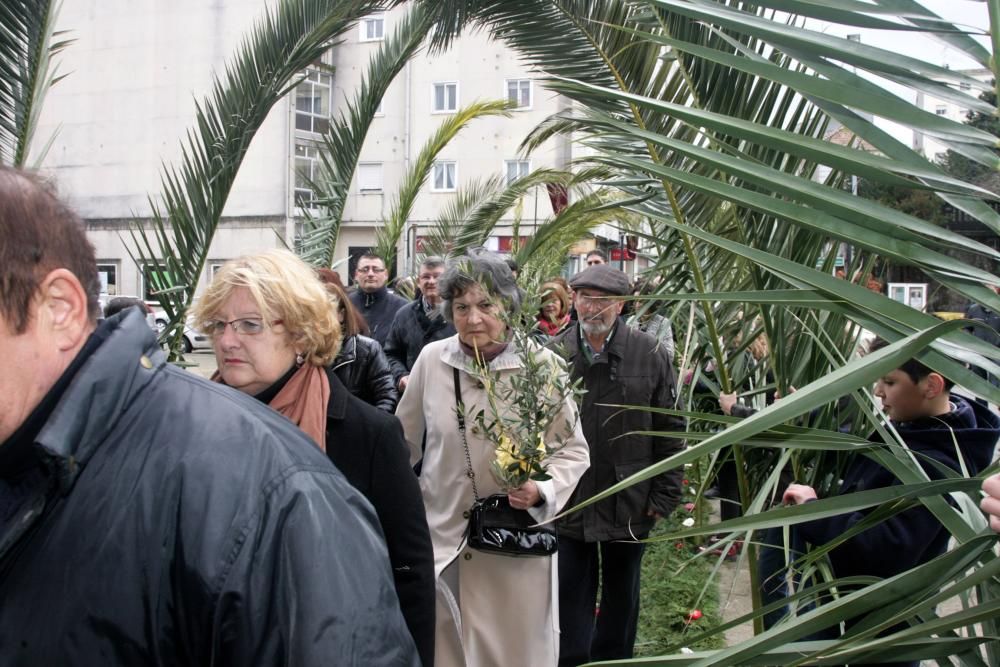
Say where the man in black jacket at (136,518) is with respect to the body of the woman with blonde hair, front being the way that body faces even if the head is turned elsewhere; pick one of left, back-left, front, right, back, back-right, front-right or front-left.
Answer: front-left

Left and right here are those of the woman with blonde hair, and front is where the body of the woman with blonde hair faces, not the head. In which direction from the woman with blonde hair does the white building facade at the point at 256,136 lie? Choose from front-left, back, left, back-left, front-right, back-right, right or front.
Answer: back-right

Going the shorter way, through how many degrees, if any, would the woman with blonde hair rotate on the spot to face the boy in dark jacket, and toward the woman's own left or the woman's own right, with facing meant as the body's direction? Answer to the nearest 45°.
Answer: approximately 135° to the woman's own left

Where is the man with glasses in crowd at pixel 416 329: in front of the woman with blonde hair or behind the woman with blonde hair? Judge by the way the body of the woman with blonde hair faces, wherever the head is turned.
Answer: behind

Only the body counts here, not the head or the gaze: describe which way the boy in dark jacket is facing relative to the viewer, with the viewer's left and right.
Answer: facing to the left of the viewer

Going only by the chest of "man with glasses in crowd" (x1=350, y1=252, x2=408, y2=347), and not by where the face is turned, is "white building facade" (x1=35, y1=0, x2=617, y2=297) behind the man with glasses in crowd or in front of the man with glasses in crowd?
behind

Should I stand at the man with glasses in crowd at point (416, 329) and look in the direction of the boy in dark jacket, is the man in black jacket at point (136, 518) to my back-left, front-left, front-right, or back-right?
front-right

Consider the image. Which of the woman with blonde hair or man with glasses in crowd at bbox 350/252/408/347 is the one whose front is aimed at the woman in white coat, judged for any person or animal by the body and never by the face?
the man with glasses in crowd

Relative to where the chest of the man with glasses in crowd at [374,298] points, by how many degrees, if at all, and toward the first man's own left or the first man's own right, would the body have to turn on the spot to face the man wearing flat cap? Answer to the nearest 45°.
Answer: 0° — they already face them

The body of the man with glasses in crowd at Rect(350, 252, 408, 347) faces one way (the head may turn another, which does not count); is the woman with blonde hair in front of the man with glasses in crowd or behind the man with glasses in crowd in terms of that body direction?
in front

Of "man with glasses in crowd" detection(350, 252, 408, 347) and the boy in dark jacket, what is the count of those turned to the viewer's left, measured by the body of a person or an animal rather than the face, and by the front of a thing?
1

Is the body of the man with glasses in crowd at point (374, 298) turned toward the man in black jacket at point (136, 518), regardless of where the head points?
yes

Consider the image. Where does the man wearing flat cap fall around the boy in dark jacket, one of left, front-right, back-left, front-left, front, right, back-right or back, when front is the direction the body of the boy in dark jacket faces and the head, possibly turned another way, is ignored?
front-right

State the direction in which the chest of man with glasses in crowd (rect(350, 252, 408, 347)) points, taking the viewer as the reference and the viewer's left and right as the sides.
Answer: facing the viewer
